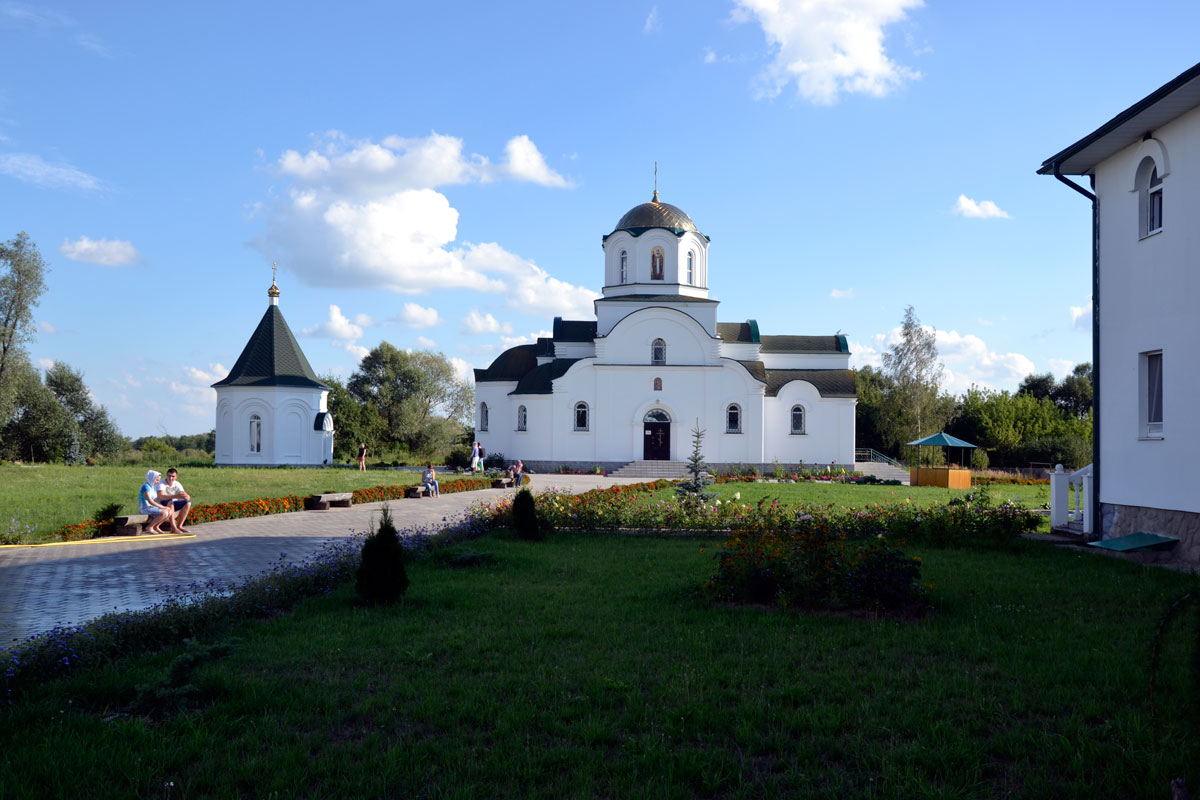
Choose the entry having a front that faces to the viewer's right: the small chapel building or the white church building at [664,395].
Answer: the small chapel building

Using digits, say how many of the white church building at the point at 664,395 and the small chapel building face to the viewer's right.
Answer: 1

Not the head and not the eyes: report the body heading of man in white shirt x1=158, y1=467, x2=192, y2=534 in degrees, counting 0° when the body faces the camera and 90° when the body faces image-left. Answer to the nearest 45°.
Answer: approximately 315°

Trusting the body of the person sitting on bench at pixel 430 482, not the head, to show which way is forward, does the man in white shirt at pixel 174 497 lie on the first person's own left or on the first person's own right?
on the first person's own right

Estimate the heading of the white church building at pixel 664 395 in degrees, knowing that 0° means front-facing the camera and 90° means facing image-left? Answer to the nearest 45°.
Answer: approximately 0°

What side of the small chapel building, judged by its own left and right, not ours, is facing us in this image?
right

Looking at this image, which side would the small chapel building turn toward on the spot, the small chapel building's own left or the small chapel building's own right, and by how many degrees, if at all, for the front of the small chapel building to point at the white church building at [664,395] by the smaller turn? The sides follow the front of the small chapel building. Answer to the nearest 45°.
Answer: approximately 45° to the small chapel building's own right

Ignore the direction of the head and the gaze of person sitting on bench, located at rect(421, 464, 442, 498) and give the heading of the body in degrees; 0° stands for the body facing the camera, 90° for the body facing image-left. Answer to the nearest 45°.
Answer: approximately 315°

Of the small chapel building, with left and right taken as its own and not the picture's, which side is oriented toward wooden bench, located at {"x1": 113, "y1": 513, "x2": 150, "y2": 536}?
right
